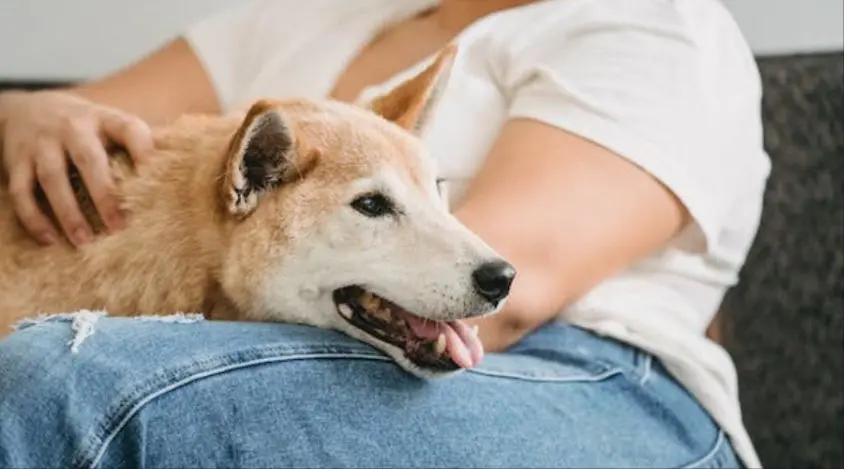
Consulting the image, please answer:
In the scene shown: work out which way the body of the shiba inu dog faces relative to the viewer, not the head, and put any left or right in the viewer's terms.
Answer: facing to the right of the viewer
